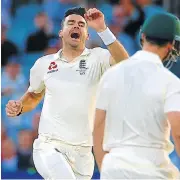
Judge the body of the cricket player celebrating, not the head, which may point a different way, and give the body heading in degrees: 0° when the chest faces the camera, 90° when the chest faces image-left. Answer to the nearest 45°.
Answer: approximately 0°
